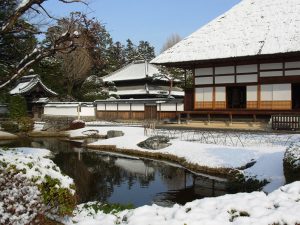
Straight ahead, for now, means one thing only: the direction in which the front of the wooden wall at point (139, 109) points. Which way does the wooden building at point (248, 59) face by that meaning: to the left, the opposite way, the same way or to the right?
the same way

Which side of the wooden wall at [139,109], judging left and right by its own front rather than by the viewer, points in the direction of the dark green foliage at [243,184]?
front

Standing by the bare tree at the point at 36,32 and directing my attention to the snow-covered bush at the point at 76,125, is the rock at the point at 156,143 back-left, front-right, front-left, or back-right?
front-right

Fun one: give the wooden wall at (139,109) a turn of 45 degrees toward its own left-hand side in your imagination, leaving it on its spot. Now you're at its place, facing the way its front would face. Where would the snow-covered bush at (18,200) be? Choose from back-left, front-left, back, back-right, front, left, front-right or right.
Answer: front-right

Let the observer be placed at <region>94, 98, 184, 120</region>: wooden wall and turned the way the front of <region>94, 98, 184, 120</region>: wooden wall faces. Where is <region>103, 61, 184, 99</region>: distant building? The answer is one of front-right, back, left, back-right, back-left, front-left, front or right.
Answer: back

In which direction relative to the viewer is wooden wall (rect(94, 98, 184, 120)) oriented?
toward the camera

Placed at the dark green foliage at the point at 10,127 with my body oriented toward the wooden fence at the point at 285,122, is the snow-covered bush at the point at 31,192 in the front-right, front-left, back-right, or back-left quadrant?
front-right

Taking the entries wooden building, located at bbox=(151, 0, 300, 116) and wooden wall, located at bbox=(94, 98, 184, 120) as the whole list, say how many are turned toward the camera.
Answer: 2

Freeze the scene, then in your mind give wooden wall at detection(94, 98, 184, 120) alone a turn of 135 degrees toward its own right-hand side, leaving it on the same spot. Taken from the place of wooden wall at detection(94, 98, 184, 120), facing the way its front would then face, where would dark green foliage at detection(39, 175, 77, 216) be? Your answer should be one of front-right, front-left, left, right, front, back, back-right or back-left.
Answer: back-left

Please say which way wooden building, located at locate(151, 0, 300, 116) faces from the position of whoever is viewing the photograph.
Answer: facing the viewer

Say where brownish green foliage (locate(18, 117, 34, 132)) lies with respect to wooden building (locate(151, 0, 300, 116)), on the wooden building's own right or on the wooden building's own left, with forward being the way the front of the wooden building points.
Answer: on the wooden building's own right

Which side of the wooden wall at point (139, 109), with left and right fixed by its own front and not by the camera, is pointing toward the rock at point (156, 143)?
front

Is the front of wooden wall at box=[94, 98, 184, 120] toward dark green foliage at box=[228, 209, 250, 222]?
yes

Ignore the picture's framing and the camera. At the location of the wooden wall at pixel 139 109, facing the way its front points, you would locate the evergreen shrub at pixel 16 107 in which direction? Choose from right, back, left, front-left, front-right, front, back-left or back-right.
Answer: right

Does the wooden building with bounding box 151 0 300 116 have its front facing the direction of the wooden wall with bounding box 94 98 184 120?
no

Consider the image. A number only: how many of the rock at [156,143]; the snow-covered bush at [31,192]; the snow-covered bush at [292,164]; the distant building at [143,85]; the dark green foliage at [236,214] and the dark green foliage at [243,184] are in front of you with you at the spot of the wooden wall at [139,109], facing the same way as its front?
5

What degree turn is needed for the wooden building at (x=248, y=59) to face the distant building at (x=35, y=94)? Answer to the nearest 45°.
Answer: approximately 135° to its right

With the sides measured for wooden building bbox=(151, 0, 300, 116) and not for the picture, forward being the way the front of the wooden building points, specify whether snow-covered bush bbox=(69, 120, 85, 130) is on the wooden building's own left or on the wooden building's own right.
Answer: on the wooden building's own right
